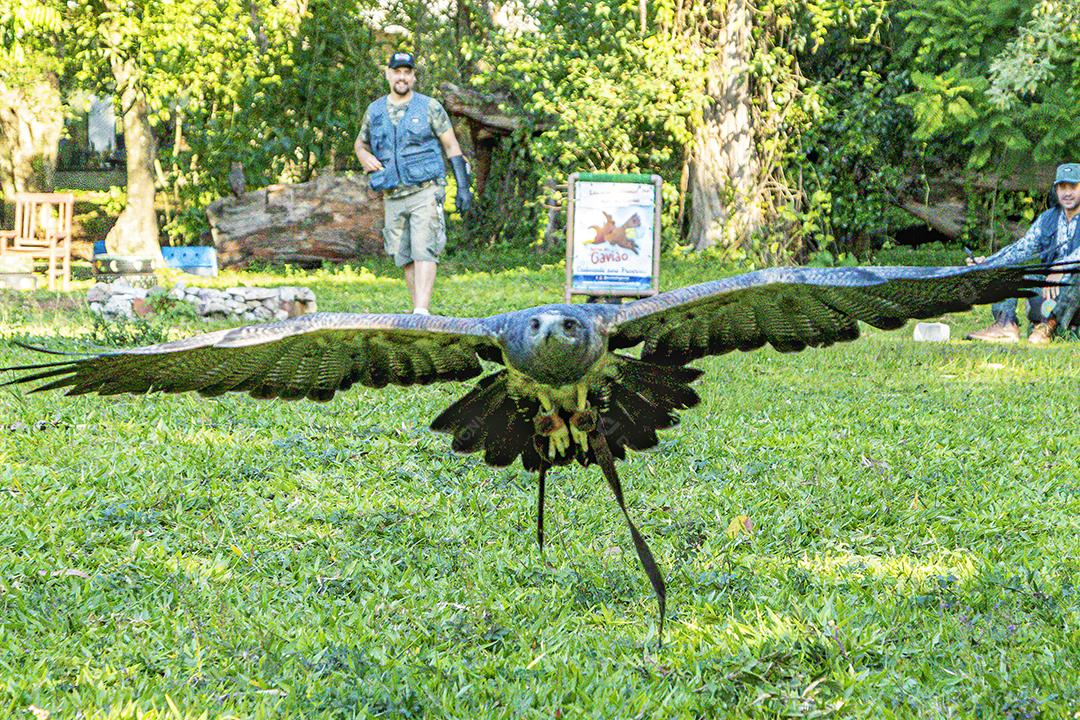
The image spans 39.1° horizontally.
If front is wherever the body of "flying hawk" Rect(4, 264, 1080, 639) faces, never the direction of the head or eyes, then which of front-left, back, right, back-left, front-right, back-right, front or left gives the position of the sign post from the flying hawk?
back

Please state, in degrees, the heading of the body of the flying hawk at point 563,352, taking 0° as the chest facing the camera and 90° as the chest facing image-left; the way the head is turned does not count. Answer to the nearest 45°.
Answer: approximately 0°

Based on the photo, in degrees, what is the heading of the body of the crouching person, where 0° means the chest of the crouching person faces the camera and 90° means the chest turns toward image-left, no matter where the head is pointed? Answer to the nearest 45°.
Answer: approximately 45°

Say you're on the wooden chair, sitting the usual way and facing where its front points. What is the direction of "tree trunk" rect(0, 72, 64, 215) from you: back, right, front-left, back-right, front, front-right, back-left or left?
back-right

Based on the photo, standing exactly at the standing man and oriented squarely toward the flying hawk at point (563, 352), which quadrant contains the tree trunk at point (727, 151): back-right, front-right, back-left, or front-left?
back-left

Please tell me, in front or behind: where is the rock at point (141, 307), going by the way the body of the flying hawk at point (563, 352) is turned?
behind

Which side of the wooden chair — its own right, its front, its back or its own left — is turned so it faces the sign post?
left

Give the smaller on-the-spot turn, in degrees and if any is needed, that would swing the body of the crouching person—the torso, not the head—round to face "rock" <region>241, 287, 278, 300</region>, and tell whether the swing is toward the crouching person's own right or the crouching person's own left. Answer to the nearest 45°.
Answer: approximately 45° to the crouching person's own right
